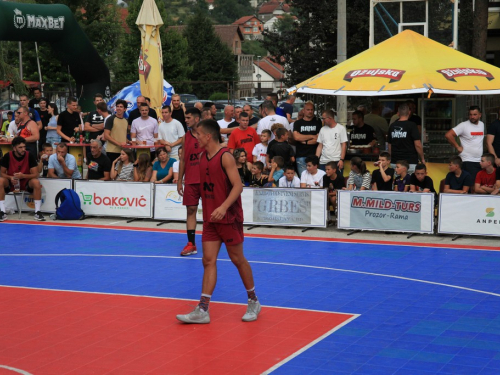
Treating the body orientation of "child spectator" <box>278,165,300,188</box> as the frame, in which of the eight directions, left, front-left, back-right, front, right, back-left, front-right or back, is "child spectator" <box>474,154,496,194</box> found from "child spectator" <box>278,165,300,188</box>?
left

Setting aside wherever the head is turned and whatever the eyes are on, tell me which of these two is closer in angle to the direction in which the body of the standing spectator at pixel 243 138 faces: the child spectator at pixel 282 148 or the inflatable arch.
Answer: the child spectator

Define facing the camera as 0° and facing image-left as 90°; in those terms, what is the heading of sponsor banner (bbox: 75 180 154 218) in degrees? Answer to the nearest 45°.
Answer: approximately 0°

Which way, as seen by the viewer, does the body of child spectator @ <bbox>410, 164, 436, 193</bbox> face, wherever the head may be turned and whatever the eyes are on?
toward the camera

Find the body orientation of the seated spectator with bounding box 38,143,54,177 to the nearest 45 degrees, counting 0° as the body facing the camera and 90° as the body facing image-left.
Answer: approximately 315°

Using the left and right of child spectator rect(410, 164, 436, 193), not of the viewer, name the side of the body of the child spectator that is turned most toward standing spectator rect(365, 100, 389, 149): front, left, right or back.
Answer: back

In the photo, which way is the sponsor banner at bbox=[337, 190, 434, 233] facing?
toward the camera

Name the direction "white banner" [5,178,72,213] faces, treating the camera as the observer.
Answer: facing the viewer

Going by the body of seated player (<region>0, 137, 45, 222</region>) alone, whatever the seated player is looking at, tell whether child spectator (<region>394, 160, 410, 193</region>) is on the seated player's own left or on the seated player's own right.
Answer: on the seated player's own left

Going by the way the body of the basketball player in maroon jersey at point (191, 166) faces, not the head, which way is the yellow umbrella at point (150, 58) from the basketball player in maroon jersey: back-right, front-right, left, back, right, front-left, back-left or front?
back-right

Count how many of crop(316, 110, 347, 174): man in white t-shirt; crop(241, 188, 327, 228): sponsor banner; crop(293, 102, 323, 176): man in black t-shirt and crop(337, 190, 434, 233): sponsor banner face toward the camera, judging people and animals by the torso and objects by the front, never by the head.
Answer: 4
